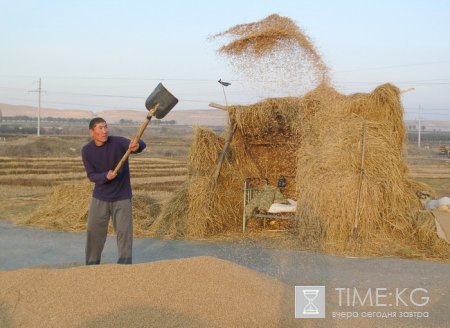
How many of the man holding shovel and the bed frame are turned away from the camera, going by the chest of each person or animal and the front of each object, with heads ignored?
0

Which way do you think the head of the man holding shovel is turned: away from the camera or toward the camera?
toward the camera

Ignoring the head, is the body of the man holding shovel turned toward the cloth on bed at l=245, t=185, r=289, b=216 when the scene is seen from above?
no

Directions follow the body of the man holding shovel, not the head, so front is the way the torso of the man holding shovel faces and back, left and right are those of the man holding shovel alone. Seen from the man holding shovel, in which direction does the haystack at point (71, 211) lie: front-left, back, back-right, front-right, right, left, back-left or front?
back-left

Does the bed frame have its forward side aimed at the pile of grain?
no

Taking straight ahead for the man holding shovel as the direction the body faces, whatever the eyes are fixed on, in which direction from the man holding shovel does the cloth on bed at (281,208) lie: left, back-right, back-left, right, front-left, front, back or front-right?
left

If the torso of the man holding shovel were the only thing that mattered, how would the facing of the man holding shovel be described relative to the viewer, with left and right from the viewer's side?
facing the viewer and to the right of the viewer

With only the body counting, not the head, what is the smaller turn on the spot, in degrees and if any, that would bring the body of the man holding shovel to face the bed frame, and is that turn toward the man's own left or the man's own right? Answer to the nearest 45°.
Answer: approximately 90° to the man's own left

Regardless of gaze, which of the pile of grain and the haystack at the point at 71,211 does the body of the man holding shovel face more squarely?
the pile of grain

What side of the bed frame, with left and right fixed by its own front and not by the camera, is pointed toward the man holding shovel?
right

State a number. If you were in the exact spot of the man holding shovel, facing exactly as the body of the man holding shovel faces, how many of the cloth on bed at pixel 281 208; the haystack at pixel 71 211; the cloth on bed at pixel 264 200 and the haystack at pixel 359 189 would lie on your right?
0

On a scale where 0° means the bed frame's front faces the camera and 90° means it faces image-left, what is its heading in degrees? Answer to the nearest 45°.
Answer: approximately 270°
